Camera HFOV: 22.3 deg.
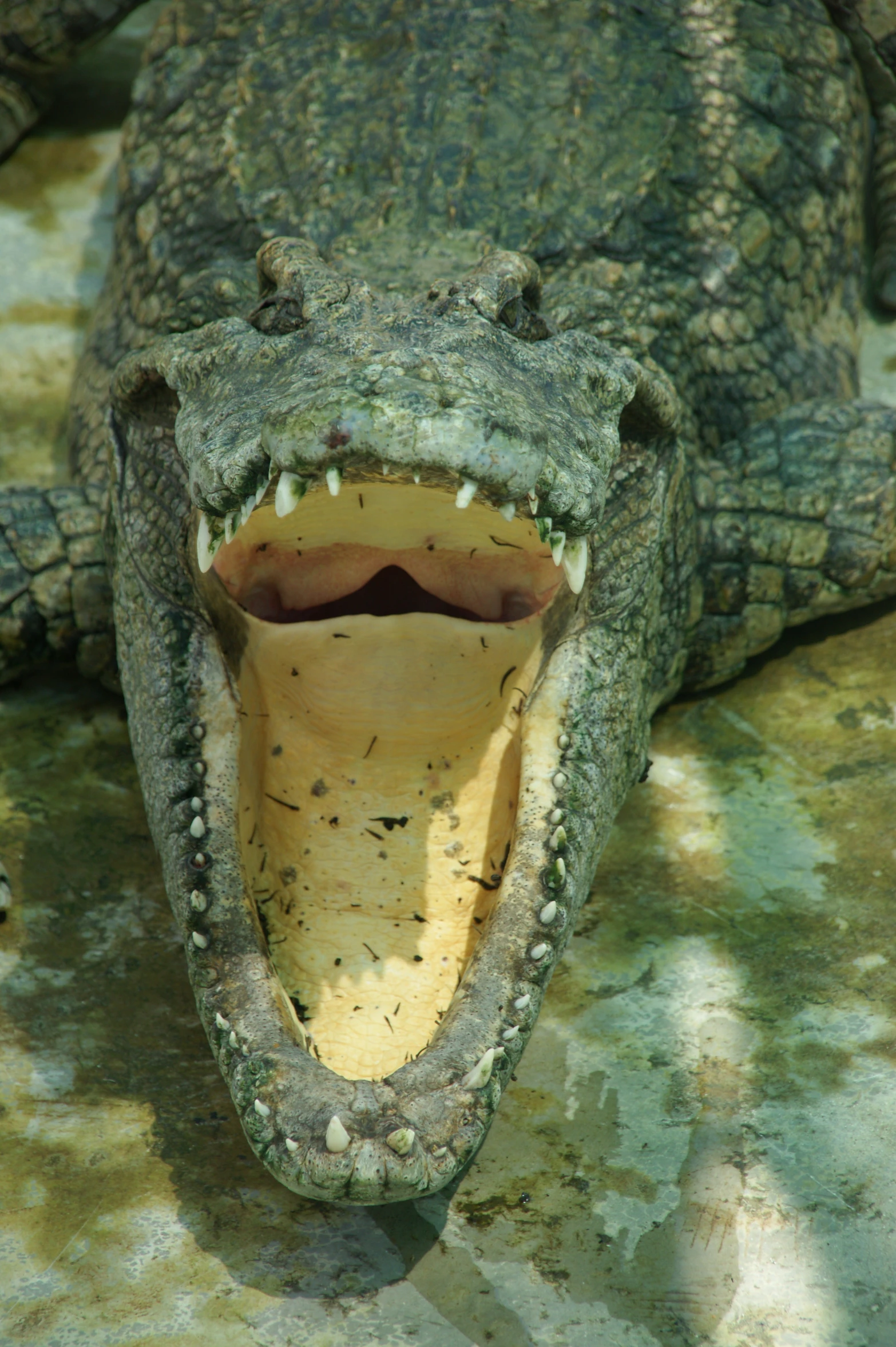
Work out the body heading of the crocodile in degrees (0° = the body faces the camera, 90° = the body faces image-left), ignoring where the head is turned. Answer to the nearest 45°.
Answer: approximately 0°
